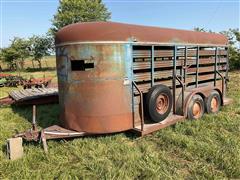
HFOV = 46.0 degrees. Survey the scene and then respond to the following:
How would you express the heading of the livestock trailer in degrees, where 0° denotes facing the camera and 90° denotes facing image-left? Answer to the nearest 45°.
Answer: approximately 45°
